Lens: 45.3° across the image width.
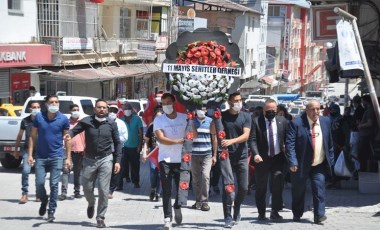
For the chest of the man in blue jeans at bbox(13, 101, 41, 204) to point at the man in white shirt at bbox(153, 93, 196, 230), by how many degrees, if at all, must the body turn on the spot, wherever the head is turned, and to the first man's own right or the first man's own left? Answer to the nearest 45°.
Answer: approximately 45° to the first man's own left

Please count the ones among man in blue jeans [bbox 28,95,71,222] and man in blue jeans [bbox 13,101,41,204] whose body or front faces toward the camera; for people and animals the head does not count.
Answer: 2

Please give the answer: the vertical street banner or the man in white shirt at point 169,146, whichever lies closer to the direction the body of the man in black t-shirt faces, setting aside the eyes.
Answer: the man in white shirt

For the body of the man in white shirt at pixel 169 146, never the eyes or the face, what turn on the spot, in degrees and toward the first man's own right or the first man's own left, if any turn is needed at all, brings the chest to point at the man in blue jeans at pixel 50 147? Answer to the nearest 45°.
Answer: approximately 90° to the first man's own right

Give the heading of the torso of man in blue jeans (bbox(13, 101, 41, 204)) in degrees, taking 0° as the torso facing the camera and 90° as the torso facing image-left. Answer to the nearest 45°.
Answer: approximately 0°

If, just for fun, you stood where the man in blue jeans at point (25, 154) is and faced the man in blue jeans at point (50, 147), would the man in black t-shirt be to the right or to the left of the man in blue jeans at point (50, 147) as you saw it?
left

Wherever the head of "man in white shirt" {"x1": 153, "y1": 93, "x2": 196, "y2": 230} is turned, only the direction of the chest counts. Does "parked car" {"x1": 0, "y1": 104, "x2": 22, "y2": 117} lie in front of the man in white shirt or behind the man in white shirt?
behind

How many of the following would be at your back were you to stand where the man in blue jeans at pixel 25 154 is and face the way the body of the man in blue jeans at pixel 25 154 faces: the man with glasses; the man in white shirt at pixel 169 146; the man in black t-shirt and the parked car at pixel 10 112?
1

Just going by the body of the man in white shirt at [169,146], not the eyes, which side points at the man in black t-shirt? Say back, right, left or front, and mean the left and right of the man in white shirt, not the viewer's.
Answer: left

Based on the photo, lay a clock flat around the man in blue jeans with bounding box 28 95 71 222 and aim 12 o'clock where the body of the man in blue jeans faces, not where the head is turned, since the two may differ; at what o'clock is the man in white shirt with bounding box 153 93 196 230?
The man in white shirt is roughly at 10 o'clock from the man in blue jeans.

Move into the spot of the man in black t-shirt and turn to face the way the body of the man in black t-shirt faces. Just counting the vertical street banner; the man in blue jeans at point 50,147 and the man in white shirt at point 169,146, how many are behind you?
1
